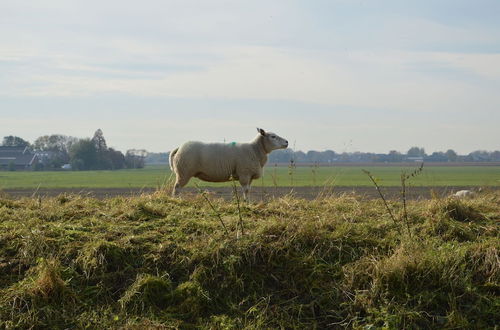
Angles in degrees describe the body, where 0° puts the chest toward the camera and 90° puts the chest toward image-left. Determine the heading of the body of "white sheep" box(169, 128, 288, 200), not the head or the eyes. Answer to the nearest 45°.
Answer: approximately 270°
